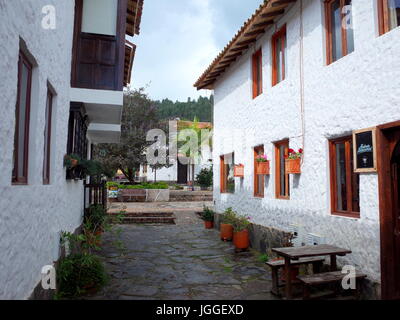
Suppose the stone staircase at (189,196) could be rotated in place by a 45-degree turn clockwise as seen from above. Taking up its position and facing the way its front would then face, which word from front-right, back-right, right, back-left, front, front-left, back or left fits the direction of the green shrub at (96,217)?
front-left

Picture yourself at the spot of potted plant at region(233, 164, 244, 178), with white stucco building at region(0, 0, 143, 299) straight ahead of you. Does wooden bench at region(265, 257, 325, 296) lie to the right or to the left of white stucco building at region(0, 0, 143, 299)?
left

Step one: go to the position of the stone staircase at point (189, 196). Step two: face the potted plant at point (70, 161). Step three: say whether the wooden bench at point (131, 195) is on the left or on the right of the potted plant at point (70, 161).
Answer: right

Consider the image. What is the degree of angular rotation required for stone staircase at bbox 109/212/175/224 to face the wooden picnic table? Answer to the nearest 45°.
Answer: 0° — it already faces it

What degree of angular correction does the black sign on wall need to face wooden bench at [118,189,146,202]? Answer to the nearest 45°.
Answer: approximately 90° to its right

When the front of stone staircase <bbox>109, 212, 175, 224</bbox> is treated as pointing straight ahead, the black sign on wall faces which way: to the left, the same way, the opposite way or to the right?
to the right

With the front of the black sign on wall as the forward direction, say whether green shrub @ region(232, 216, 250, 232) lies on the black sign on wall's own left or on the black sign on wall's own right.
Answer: on the black sign on wall's own right

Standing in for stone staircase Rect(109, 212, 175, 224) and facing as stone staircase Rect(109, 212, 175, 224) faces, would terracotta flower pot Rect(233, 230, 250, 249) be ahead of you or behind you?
ahead

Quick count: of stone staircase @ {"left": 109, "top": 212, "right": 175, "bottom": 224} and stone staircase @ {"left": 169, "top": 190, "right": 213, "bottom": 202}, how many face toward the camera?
2

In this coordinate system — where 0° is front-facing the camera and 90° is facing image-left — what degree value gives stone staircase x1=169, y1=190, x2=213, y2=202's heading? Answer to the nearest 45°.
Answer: approximately 0°

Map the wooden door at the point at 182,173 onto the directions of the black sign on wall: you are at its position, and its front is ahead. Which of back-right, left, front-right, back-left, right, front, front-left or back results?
right

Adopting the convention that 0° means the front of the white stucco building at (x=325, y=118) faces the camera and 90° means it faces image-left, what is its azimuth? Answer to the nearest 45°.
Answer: approximately 45°

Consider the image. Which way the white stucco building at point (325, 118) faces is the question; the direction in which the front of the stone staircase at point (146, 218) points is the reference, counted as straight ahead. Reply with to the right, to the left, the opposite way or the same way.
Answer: to the right

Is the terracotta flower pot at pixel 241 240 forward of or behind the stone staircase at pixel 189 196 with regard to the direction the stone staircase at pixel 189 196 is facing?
forward

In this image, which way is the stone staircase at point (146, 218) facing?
toward the camera

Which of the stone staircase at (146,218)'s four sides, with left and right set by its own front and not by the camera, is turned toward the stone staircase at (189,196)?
back

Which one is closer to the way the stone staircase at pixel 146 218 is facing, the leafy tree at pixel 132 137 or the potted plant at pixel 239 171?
the potted plant
